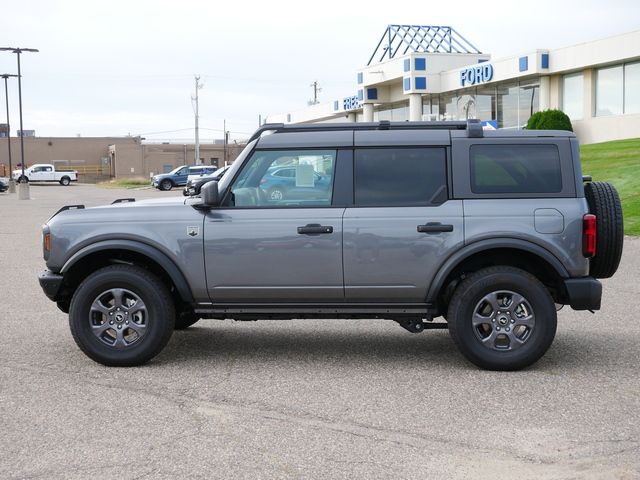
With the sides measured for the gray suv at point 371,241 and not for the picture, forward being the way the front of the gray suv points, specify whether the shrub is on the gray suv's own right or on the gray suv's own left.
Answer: on the gray suv's own right

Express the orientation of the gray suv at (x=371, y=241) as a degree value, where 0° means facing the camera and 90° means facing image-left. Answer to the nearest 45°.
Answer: approximately 90°
